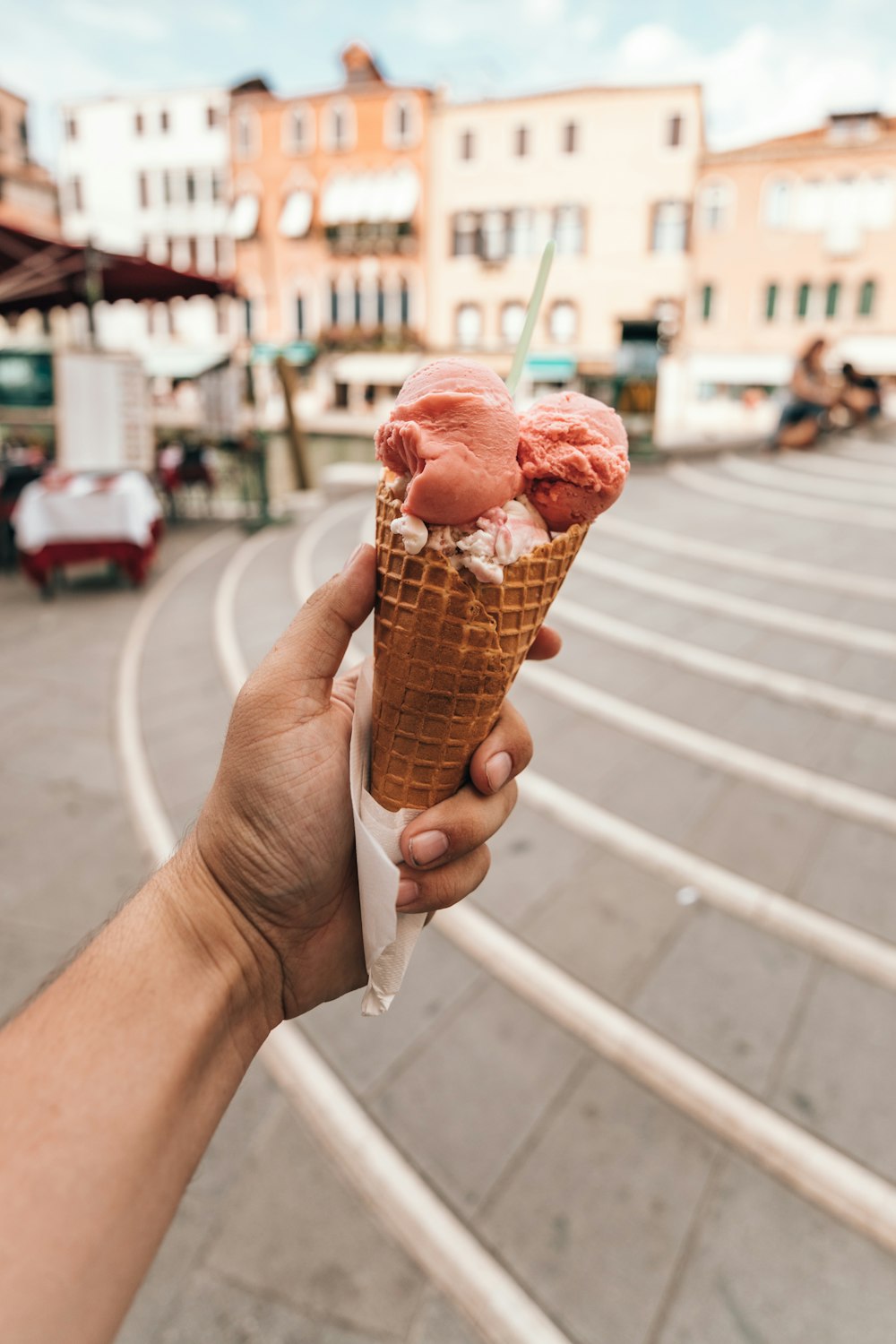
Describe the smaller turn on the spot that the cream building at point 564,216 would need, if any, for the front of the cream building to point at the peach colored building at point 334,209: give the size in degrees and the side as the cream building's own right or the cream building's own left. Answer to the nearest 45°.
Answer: approximately 90° to the cream building's own right

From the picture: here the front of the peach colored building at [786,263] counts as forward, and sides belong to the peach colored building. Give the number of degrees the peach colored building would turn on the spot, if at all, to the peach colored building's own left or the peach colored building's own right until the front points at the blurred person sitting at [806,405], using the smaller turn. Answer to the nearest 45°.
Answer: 0° — it already faces them

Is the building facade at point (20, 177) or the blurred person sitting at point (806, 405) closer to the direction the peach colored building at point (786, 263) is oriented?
the blurred person sitting

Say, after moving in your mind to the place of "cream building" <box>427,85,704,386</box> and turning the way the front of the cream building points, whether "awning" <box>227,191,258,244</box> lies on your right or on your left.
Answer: on your right

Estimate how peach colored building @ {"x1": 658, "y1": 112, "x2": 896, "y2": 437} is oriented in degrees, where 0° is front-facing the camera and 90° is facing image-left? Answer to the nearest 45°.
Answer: approximately 0°

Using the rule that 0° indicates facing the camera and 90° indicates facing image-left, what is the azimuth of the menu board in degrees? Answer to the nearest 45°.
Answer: approximately 0°

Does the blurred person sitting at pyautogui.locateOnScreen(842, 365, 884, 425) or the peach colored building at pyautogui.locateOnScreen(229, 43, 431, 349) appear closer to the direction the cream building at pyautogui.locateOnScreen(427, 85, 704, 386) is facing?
the blurred person sitting

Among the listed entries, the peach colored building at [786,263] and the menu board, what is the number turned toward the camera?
2

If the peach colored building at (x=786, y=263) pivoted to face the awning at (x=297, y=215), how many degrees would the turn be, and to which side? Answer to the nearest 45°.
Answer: approximately 90° to its right

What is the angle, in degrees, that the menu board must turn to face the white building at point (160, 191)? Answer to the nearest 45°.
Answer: approximately 180°

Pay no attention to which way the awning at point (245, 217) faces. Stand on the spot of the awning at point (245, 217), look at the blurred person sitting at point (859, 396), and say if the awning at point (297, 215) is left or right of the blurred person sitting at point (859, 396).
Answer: left
